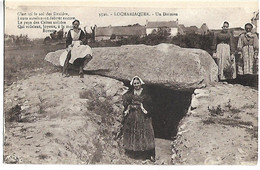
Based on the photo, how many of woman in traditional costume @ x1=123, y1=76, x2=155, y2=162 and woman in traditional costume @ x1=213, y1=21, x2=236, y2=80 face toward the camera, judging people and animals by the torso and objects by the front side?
2

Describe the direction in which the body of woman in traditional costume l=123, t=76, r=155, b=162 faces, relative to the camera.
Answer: toward the camera

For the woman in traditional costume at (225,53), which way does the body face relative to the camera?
toward the camera

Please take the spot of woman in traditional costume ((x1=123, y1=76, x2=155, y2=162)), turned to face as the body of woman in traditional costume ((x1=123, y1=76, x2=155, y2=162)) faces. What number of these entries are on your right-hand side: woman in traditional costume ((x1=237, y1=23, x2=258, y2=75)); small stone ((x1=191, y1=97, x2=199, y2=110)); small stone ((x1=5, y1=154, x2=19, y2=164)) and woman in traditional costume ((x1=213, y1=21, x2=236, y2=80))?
1

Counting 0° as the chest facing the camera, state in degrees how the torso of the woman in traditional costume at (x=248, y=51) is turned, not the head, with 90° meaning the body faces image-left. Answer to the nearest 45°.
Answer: approximately 0°

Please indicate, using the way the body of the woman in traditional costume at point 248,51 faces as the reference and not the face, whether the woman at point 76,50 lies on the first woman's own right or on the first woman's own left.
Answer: on the first woman's own right

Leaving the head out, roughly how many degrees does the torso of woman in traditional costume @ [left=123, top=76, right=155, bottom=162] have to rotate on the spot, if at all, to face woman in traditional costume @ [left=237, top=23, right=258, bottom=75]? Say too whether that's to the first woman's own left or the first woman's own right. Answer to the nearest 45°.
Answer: approximately 90° to the first woman's own left

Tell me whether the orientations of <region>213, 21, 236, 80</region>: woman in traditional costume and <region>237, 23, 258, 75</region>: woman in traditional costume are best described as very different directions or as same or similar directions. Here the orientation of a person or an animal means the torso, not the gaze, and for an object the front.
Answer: same or similar directions

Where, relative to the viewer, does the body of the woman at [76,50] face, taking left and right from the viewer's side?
facing the viewer

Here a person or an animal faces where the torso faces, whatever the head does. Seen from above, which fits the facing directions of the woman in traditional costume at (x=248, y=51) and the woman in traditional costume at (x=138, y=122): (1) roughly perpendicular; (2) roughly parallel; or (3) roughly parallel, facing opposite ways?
roughly parallel
